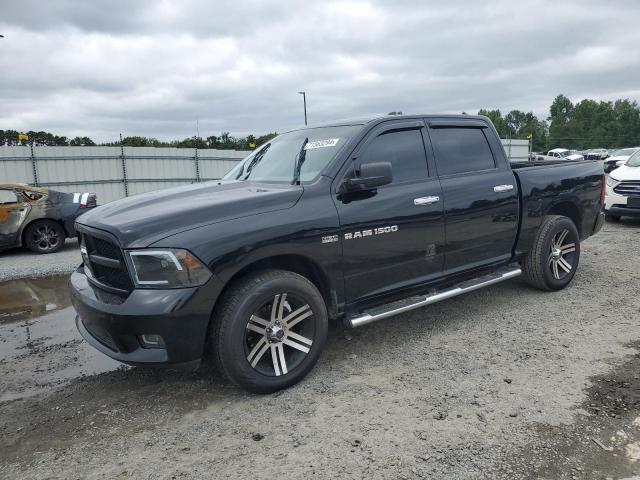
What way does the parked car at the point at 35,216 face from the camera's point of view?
to the viewer's left

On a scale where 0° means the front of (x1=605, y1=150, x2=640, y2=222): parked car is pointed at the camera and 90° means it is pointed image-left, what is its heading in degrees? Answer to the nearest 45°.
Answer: approximately 45°

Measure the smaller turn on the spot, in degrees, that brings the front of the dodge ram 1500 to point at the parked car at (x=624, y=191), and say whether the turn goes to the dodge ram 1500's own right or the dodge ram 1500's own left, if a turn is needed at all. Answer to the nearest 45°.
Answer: approximately 180°

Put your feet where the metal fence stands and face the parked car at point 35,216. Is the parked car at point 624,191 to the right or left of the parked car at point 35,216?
left

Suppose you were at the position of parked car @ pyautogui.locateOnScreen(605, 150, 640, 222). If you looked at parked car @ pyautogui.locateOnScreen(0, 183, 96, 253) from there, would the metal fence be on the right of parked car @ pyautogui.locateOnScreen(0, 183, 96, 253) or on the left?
right

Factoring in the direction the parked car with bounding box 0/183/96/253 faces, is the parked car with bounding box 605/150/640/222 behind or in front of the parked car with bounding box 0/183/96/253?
behind

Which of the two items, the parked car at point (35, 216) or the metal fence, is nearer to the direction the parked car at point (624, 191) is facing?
the parked car
